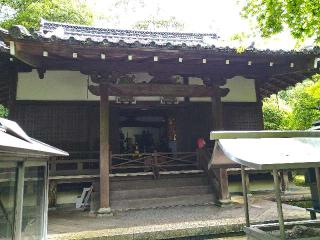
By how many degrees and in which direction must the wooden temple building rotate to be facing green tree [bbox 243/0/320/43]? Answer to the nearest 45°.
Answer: approximately 45° to its left

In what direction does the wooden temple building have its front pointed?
toward the camera

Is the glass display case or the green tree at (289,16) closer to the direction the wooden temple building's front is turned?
the glass display case

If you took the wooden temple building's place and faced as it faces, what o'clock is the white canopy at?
The white canopy is roughly at 11 o'clock from the wooden temple building.

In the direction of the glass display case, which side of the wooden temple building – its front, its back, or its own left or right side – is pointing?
front

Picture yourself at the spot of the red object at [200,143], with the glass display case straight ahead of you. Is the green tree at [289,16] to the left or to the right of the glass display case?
left
